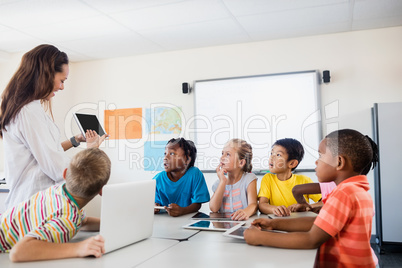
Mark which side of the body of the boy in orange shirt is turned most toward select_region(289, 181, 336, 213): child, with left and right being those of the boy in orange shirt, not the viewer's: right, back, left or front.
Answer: right

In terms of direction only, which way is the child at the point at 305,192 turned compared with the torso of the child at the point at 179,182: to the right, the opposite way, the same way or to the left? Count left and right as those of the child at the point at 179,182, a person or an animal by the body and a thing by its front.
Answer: to the right

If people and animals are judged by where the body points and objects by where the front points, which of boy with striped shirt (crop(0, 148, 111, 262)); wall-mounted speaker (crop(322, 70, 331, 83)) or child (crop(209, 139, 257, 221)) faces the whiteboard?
the boy with striped shirt

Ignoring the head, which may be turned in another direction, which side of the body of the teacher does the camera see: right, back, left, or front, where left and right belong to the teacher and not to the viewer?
right

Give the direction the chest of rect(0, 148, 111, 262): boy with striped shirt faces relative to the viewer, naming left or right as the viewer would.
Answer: facing away from the viewer and to the right of the viewer

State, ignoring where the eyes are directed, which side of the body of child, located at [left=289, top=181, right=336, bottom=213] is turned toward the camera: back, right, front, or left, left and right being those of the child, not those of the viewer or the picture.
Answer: left

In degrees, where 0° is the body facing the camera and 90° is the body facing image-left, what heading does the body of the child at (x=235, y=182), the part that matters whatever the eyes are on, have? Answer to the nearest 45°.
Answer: approximately 45°

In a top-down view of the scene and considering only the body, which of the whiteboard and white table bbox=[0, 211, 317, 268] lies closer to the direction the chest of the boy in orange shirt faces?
the white table

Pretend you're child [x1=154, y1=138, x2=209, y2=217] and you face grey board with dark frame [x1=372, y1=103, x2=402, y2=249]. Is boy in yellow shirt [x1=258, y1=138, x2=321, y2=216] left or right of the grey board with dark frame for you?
right

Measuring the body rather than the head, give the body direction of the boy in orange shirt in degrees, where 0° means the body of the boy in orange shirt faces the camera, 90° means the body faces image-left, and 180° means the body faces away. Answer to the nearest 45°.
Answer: approximately 90°

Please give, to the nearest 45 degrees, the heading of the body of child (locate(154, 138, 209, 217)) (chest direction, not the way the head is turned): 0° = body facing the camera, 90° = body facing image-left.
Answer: approximately 45°

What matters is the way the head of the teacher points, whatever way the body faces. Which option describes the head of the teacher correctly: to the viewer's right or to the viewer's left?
to the viewer's right
